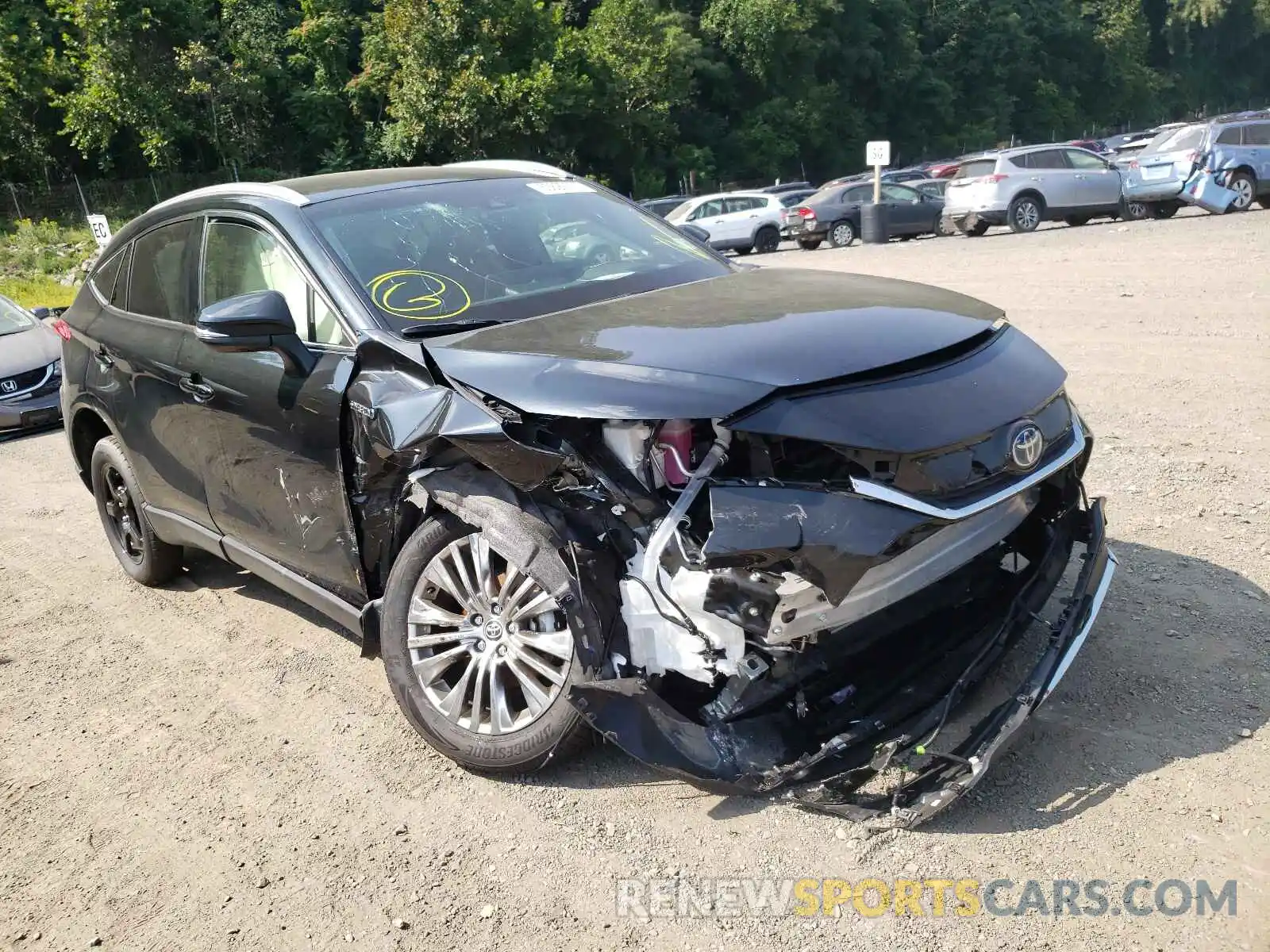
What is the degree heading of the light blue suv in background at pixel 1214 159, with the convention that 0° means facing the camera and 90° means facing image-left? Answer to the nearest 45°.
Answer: approximately 225°

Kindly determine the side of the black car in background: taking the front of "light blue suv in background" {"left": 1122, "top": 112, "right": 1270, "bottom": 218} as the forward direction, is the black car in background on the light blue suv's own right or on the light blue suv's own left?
on the light blue suv's own left

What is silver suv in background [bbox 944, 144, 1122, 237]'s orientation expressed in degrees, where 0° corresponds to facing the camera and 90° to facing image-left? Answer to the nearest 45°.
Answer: approximately 225°

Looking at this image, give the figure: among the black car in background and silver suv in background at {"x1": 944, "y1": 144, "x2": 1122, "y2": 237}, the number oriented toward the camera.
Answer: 0

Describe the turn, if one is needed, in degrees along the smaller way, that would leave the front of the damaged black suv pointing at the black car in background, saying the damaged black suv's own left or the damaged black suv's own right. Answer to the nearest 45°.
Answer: approximately 135° to the damaged black suv's own left

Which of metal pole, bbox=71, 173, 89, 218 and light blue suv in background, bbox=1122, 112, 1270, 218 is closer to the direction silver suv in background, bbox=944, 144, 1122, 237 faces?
the light blue suv in background

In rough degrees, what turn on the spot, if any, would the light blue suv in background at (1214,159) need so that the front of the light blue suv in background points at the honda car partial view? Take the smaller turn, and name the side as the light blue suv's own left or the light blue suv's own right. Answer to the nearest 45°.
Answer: approximately 180°

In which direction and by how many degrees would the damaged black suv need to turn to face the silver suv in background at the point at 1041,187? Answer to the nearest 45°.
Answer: approximately 90° to its left
